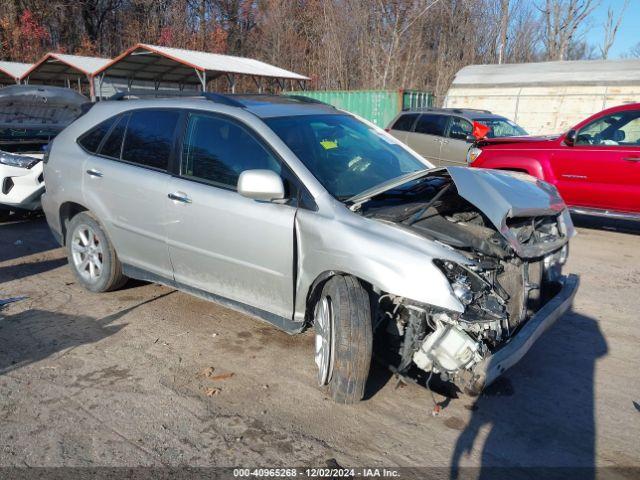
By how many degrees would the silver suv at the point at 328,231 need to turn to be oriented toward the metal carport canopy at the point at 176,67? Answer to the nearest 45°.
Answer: approximately 135° to its left

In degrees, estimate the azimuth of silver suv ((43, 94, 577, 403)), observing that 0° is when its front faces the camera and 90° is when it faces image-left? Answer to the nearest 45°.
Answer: approximately 315°

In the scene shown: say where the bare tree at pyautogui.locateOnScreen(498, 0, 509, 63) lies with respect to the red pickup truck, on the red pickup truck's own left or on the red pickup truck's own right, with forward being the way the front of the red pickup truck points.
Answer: on the red pickup truck's own right

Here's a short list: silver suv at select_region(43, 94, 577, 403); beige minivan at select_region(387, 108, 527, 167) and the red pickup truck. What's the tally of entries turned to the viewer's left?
1

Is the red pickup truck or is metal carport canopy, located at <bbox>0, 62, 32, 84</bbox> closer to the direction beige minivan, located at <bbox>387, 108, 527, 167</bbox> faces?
the red pickup truck

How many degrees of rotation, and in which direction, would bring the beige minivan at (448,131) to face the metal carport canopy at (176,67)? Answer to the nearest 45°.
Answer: approximately 180°

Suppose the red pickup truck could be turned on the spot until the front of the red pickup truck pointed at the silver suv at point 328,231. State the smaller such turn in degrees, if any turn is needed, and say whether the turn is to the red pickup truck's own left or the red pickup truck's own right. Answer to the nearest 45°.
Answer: approximately 90° to the red pickup truck's own left

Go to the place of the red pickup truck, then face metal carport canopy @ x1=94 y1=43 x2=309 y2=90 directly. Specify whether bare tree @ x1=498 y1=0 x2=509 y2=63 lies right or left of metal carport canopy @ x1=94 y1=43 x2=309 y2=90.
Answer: right

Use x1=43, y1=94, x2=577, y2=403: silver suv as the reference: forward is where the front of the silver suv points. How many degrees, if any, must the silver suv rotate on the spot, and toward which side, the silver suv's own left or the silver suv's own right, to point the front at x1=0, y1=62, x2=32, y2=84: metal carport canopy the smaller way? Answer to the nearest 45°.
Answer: approximately 180°

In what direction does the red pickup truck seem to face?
to the viewer's left
